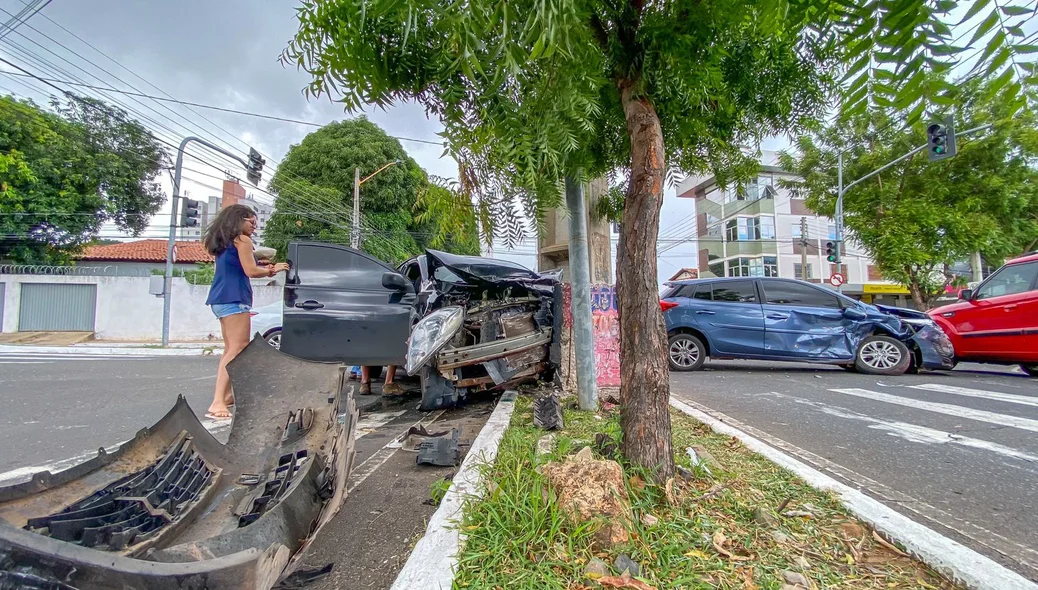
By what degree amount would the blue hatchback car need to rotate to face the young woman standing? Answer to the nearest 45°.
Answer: approximately 135° to its right

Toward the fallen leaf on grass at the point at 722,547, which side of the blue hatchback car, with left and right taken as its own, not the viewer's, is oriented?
right

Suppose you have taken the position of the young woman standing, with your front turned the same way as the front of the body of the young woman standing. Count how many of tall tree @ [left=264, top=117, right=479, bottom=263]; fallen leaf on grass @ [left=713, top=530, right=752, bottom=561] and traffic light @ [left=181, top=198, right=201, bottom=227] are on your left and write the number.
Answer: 2

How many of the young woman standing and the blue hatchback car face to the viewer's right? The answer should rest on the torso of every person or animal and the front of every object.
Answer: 2

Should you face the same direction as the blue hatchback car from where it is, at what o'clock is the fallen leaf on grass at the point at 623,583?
The fallen leaf on grass is roughly at 3 o'clock from the blue hatchback car.

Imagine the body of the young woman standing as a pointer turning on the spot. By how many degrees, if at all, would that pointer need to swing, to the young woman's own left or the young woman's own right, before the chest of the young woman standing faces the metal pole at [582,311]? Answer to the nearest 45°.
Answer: approximately 45° to the young woman's own right

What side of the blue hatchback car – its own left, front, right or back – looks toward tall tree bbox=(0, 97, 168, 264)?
back

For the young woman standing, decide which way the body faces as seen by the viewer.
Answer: to the viewer's right

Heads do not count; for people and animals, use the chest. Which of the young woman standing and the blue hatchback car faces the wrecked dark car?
the young woman standing

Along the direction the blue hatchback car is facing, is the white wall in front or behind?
behind

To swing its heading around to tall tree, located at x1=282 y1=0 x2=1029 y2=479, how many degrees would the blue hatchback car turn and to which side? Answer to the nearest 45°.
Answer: approximately 90° to its right

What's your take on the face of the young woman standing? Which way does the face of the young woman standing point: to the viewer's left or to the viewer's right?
to the viewer's right

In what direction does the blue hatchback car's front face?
to the viewer's right

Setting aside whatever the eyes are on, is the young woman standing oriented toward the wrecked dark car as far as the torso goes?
yes
